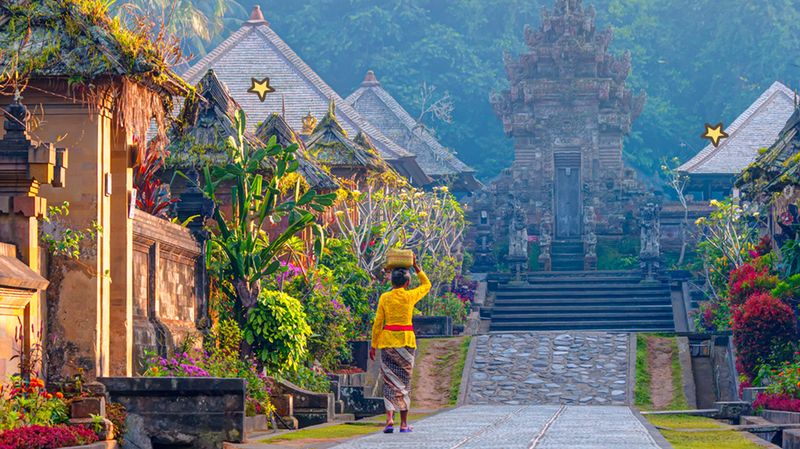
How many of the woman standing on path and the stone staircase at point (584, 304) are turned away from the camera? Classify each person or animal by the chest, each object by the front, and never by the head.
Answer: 1

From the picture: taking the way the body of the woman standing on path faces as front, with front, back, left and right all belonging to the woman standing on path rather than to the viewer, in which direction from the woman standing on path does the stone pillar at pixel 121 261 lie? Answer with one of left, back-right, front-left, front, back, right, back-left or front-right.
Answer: left

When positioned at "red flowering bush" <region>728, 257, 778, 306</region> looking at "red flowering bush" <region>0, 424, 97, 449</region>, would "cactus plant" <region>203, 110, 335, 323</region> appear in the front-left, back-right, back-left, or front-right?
front-right

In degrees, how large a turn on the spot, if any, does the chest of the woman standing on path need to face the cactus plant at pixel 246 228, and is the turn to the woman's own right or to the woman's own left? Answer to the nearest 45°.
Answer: approximately 45° to the woman's own left

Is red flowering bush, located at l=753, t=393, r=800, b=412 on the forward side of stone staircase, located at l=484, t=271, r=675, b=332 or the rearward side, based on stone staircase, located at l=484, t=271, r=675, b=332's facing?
on the forward side

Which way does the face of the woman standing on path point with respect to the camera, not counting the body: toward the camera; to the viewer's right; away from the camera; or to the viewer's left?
away from the camera

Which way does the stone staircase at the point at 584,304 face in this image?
toward the camera

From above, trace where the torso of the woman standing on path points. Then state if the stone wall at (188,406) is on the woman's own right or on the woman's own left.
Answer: on the woman's own left

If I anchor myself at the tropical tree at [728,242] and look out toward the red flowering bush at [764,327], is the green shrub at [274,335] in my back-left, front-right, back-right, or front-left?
front-right

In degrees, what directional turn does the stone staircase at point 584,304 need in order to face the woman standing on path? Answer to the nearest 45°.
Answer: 0° — it already faces them

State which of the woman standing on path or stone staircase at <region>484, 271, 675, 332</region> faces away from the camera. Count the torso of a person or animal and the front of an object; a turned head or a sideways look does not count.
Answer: the woman standing on path

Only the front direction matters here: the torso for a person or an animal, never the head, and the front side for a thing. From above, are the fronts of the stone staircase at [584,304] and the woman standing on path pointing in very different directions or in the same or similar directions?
very different directions

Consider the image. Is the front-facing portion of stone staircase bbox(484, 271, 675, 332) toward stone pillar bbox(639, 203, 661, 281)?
no

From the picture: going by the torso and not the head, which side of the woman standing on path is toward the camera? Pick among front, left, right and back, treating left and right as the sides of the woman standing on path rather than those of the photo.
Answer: back
